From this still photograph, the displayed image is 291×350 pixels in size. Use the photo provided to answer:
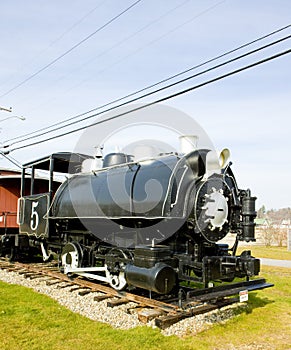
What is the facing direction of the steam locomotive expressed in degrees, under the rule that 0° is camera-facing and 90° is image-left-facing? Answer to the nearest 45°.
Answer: approximately 315°
